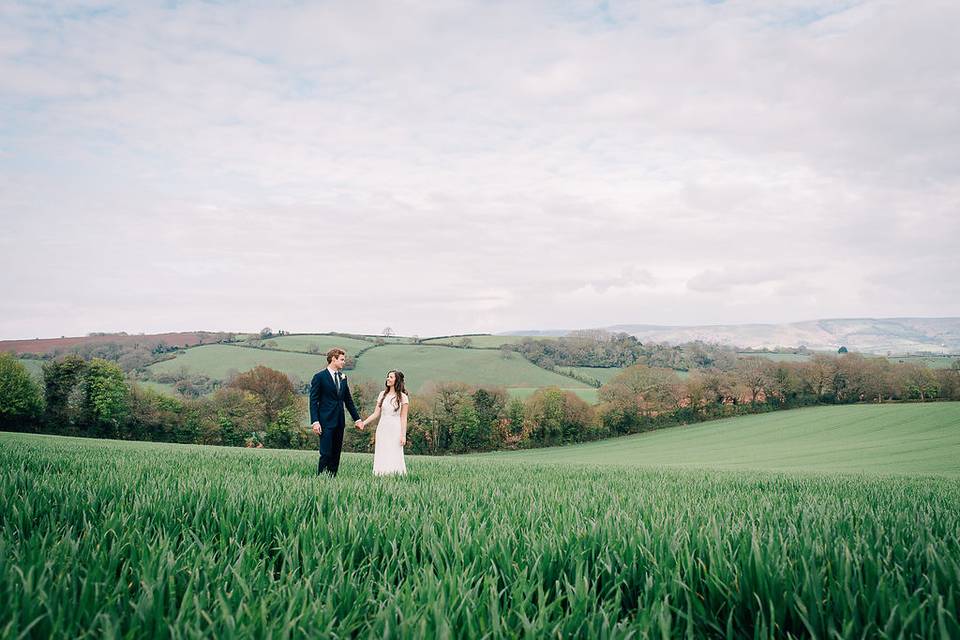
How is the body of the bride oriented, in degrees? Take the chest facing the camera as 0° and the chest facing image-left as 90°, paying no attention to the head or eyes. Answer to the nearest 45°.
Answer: approximately 45°

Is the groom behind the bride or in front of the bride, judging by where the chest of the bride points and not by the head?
in front

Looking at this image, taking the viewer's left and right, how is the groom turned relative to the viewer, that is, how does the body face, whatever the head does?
facing the viewer and to the right of the viewer

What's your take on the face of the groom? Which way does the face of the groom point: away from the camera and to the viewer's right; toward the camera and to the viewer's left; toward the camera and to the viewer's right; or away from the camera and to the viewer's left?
toward the camera and to the viewer's right

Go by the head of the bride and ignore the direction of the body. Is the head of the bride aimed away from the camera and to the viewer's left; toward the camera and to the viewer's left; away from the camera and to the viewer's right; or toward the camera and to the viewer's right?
toward the camera and to the viewer's left

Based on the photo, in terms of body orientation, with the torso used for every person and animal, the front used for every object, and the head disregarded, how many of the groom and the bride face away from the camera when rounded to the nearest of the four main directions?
0

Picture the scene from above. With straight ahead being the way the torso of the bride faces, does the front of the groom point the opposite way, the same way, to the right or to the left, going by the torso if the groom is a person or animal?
to the left

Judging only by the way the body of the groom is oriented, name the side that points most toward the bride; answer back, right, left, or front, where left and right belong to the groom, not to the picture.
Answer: left
